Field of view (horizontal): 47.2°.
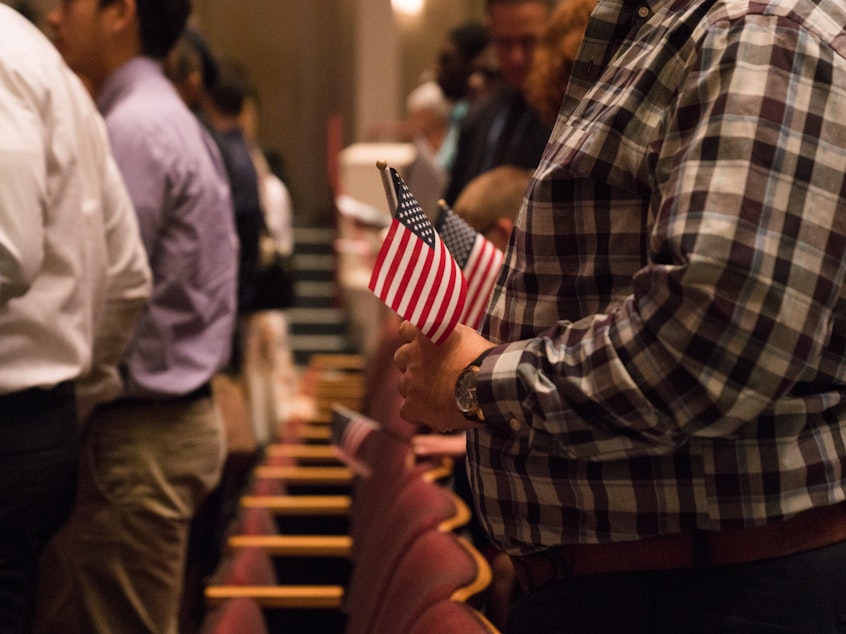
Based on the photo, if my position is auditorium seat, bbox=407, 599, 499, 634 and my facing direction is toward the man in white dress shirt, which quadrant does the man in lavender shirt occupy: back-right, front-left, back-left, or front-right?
front-right

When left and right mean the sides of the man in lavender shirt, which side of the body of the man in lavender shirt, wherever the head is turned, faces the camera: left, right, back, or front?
left

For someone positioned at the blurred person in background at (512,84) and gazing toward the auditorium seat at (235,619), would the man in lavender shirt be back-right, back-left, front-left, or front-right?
front-right

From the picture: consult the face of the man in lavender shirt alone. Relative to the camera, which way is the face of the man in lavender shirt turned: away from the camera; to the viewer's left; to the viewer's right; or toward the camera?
to the viewer's left

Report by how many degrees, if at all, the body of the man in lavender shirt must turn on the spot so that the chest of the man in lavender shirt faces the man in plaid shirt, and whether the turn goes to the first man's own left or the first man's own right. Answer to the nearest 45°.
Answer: approximately 90° to the first man's own left

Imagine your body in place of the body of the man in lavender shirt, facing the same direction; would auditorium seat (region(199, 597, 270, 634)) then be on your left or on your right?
on your left

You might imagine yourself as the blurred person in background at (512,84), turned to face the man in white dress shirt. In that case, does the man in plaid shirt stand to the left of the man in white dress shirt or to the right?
left

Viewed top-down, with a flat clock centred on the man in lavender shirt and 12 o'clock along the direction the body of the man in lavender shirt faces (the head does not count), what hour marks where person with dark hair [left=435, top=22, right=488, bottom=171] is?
The person with dark hair is roughly at 4 o'clock from the man in lavender shirt.

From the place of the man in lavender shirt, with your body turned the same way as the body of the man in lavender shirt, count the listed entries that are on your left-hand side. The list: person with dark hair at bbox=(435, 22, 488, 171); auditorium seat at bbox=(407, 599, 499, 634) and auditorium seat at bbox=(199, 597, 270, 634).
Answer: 2

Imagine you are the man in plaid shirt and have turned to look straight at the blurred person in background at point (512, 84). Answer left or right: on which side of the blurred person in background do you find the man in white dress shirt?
left
